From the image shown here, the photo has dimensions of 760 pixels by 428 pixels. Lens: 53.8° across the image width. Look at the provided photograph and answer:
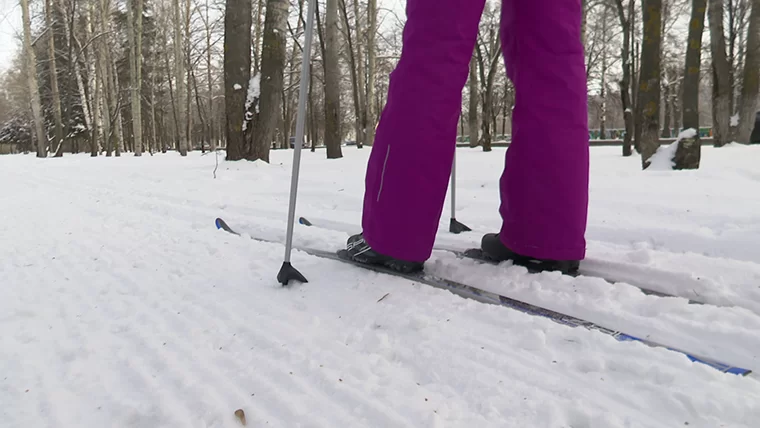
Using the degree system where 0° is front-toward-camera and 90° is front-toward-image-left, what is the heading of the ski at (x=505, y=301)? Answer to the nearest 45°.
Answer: approximately 135°
